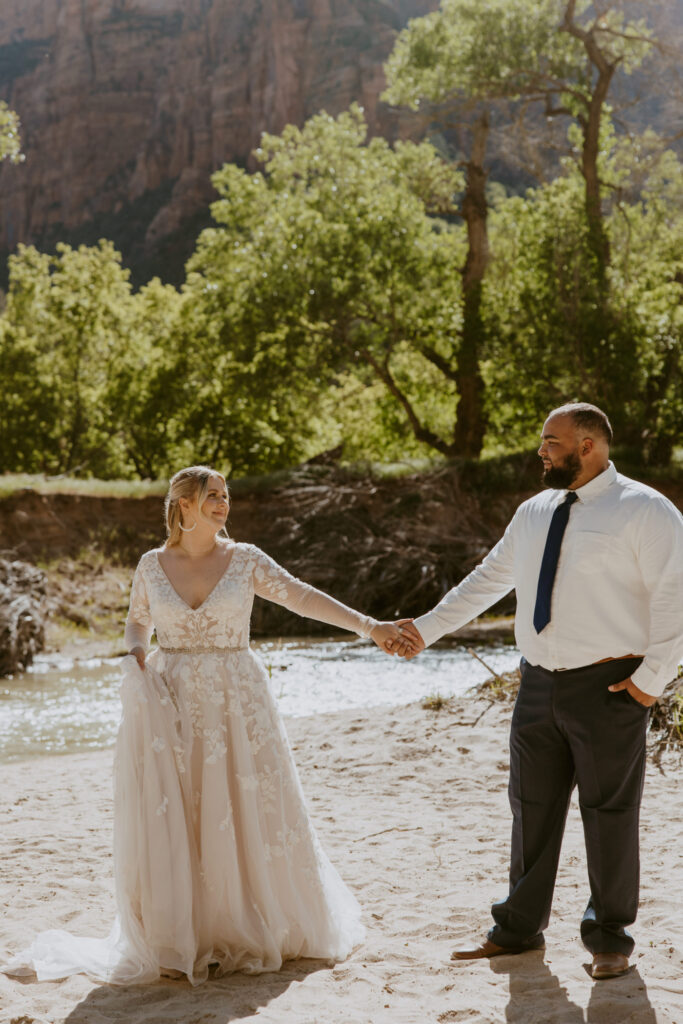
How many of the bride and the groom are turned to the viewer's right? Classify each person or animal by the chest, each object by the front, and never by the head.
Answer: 0

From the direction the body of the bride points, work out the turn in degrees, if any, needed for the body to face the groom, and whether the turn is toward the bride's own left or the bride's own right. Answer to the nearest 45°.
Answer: approximately 45° to the bride's own left

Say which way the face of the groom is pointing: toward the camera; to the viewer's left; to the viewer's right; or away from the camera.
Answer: to the viewer's left

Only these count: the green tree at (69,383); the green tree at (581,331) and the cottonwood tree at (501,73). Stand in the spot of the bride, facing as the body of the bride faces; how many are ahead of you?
0

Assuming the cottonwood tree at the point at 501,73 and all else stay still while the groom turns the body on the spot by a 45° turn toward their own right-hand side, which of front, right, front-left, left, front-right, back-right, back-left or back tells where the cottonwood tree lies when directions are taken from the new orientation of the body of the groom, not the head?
right

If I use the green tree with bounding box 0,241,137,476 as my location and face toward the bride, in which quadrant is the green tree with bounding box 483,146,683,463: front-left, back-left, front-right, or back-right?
front-left

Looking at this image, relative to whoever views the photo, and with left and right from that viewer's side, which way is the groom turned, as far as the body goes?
facing the viewer and to the left of the viewer

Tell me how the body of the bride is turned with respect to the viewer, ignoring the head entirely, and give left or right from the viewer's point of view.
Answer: facing the viewer
